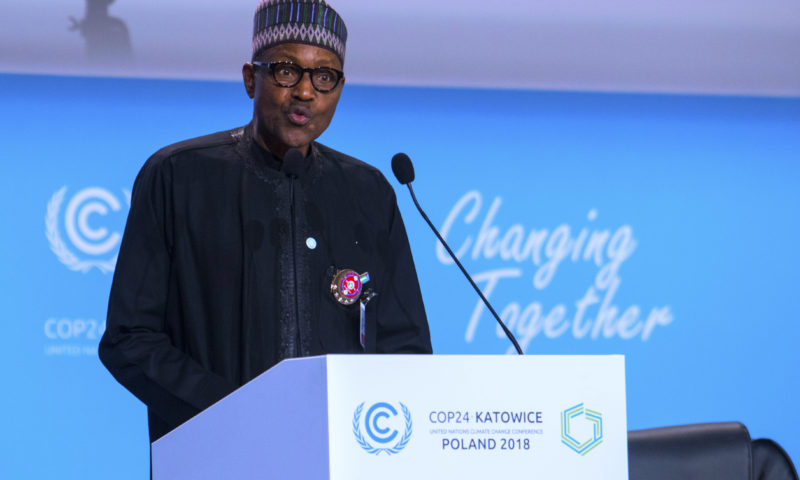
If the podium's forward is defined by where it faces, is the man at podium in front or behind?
behind

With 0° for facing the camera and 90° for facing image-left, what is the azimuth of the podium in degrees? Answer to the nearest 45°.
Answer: approximately 315°

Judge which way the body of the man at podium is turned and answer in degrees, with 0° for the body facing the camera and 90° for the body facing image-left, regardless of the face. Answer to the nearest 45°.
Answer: approximately 315°
